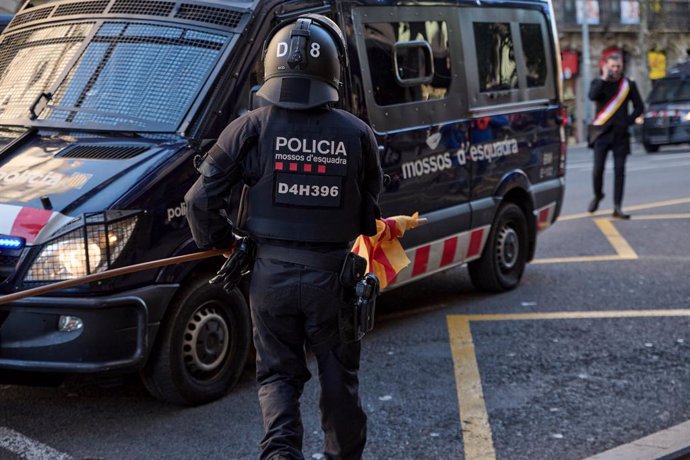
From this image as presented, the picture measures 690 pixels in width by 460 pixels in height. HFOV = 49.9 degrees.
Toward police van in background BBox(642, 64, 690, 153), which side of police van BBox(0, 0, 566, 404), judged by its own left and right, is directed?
back

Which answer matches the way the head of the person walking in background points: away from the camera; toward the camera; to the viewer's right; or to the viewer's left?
toward the camera

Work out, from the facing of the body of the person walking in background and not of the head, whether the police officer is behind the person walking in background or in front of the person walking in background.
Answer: in front

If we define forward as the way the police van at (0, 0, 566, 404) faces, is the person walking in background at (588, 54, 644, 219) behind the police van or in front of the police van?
behind

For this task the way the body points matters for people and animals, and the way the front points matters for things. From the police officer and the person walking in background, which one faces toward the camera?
the person walking in background

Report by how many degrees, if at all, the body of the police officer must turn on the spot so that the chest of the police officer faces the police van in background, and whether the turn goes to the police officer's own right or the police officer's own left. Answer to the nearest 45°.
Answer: approximately 45° to the police officer's own right

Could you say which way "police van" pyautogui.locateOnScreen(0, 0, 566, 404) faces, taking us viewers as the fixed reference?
facing the viewer and to the left of the viewer

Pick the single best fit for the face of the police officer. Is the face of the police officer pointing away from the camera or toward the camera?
away from the camera

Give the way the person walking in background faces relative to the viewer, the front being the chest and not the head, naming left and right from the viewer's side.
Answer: facing the viewer

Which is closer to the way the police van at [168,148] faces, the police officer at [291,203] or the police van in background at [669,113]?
the police officer

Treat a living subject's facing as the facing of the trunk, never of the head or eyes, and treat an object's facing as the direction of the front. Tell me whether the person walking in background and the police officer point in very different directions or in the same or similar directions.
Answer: very different directions

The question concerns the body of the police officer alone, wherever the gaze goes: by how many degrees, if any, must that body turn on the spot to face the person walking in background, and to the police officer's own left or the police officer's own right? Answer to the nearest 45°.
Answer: approximately 45° to the police officer's own right

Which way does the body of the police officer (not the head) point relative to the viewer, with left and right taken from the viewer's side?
facing away from the viewer

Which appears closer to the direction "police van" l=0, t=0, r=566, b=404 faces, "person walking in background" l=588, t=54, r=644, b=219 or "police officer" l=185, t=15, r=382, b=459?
the police officer
